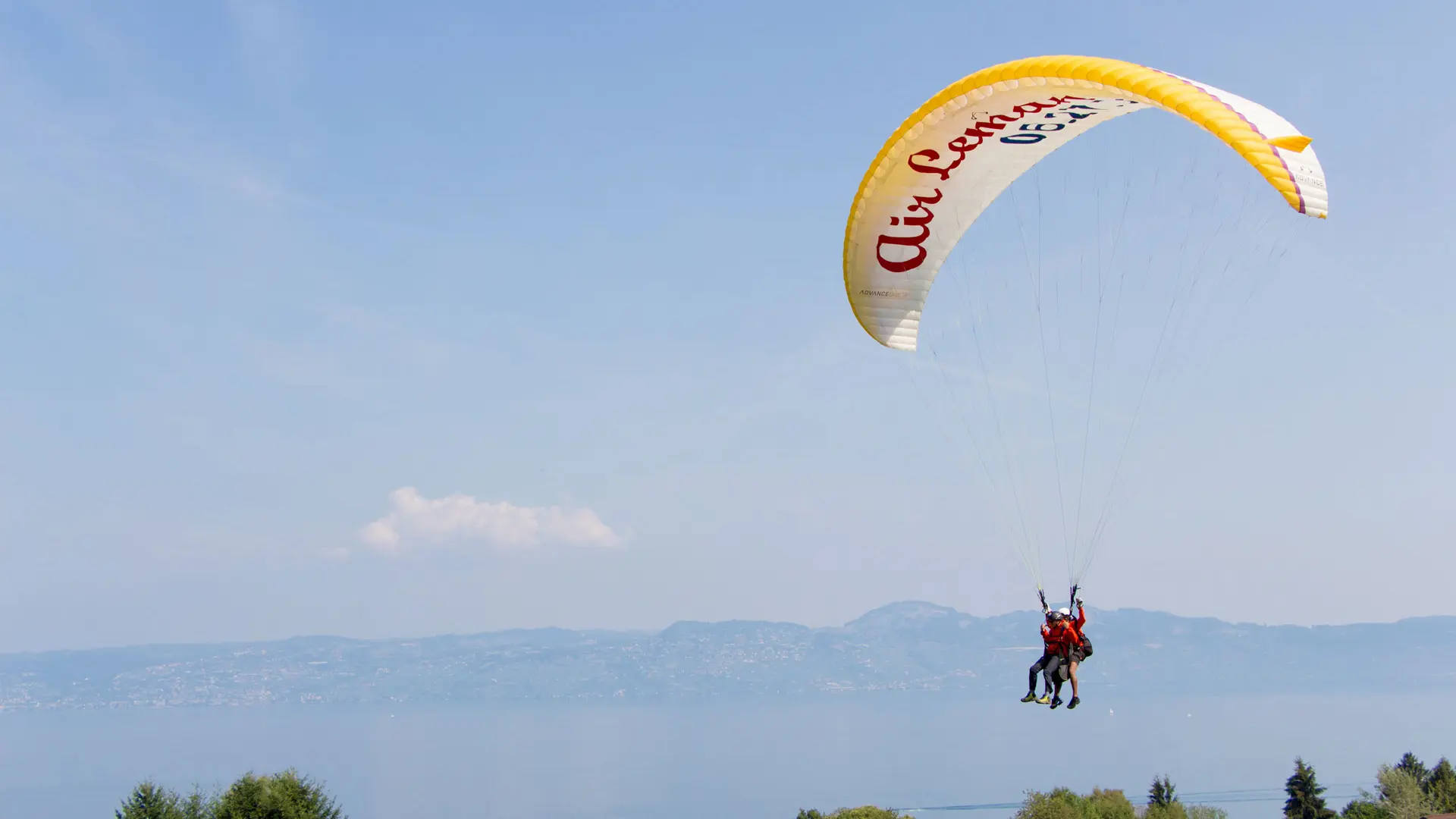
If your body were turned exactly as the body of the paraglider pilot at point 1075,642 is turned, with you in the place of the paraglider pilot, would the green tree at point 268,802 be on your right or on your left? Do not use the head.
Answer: on your right

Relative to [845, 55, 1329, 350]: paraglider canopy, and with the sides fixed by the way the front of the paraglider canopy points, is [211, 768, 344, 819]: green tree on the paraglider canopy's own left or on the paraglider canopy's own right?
on the paraglider canopy's own right

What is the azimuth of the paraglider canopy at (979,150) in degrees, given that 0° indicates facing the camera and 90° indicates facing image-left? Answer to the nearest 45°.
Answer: approximately 45°

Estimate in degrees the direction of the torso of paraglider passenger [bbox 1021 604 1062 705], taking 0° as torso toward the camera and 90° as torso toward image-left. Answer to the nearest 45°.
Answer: approximately 45°

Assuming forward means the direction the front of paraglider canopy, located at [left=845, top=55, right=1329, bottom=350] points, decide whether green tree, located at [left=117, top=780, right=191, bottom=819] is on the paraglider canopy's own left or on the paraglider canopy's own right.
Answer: on the paraglider canopy's own right
